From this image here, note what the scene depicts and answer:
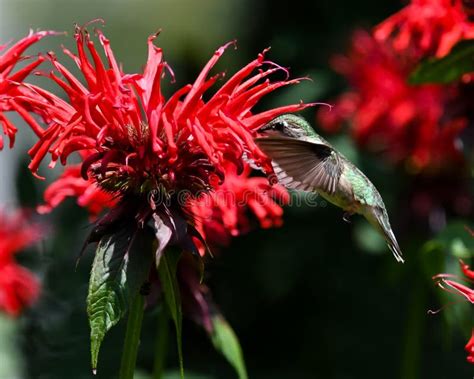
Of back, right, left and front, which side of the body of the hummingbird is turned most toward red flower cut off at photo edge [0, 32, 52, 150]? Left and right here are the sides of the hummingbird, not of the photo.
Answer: front

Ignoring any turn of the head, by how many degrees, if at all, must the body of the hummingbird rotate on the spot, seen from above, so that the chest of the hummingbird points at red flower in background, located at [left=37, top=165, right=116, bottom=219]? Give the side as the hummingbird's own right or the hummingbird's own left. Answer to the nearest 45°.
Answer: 0° — it already faces it

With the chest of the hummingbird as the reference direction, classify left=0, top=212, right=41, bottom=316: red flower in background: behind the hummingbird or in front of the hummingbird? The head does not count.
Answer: in front

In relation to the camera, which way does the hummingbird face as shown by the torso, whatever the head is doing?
to the viewer's left
